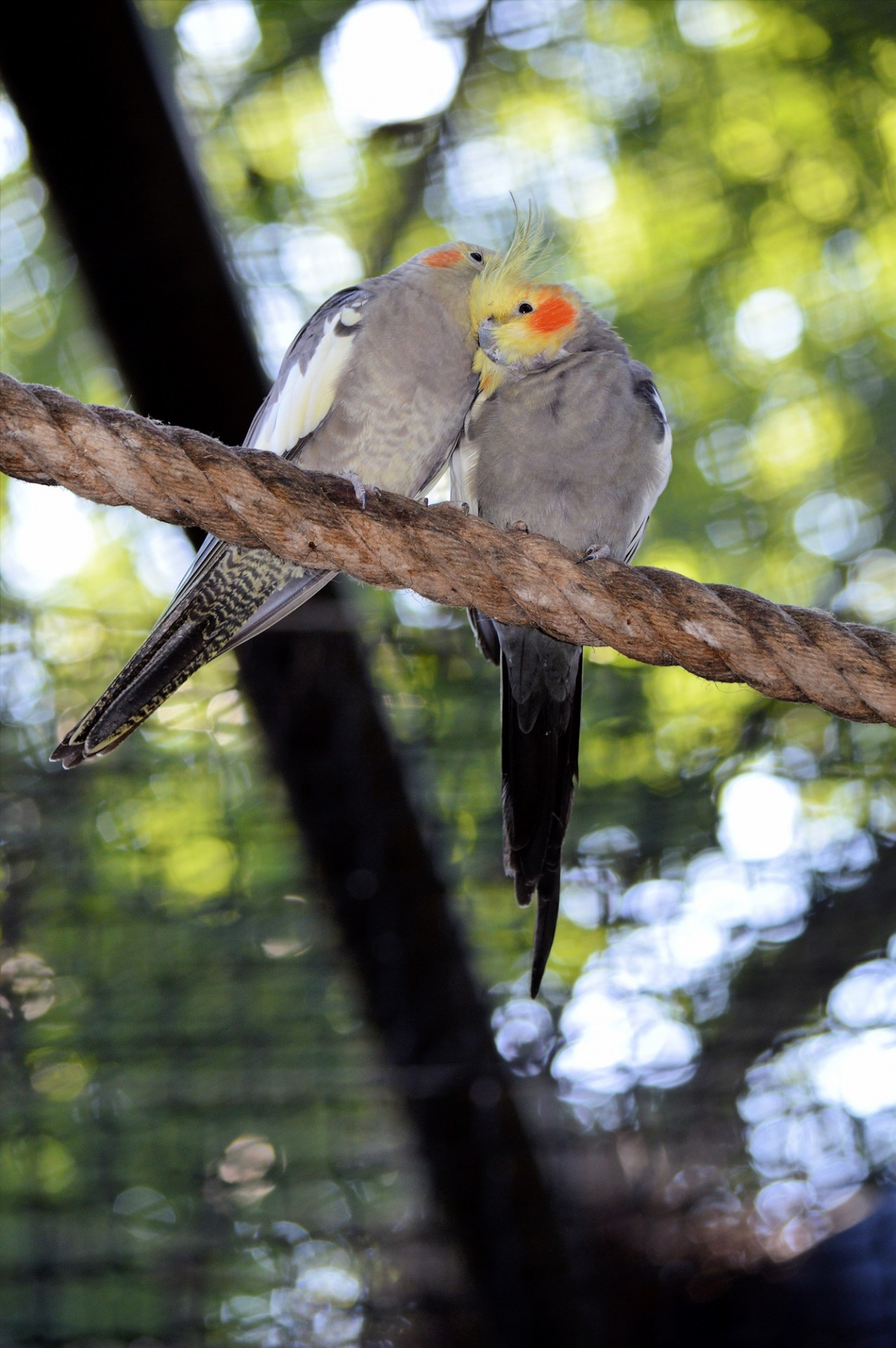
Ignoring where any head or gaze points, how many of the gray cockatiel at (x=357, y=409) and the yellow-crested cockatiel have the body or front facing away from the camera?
0

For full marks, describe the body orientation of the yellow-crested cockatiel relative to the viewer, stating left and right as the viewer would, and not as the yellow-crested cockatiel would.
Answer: facing the viewer
